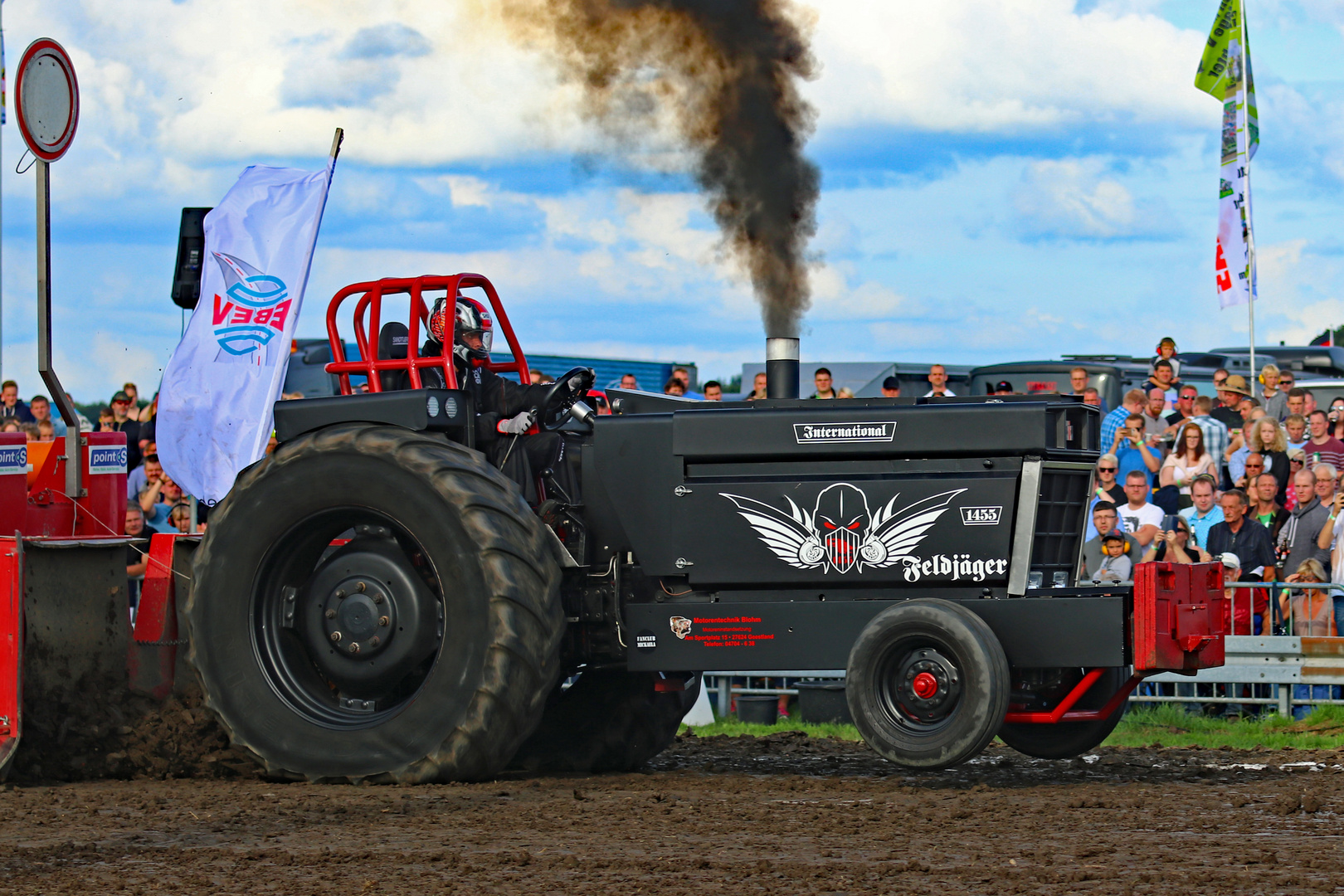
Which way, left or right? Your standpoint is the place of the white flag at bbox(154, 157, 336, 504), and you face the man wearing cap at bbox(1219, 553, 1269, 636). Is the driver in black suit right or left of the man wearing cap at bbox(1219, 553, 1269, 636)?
right

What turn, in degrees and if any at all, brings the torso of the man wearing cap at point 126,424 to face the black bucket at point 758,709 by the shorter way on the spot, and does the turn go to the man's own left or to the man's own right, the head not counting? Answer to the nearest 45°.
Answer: approximately 45° to the man's own left

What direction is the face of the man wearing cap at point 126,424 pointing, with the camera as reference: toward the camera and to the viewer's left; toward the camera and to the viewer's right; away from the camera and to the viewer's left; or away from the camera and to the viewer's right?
toward the camera and to the viewer's right

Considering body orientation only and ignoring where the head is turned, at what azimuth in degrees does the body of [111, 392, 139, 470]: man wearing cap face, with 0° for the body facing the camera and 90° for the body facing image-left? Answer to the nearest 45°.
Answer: approximately 0°

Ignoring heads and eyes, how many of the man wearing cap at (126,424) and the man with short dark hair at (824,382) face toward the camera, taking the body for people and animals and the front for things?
2

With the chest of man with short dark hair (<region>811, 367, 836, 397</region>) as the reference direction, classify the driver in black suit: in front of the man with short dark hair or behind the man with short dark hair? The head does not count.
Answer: in front

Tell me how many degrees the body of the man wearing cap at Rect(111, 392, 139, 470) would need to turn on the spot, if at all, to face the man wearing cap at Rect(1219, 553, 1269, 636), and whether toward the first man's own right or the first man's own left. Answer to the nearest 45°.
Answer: approximately 45° to the first man's own left

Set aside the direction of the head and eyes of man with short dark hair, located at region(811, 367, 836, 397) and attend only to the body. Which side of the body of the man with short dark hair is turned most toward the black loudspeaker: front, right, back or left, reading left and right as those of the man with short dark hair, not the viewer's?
right

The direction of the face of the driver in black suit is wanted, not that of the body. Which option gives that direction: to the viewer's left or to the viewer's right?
to the viewer's right

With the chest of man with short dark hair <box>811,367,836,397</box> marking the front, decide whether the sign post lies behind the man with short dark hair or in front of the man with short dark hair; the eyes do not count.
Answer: in front

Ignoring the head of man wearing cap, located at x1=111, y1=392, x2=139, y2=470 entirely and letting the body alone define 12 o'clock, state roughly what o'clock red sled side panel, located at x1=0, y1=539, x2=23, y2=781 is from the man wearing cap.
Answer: The red sled side panel is roughly at 12 o'clock from the man wearing cap.
